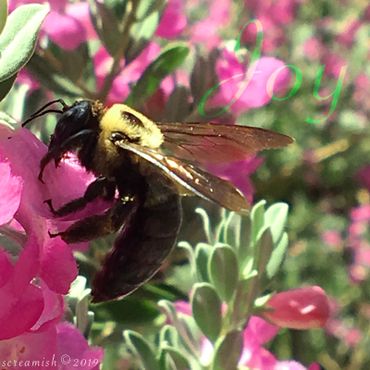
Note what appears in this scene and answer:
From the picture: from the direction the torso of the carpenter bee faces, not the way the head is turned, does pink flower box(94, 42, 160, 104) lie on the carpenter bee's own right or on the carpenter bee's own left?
on the carpenter bee's own right

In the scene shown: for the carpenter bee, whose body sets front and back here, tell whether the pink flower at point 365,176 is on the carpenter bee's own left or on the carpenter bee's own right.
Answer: on the carpenter bee's own right

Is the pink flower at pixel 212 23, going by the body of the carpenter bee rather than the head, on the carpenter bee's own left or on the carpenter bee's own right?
on the carpenter bee's own right
